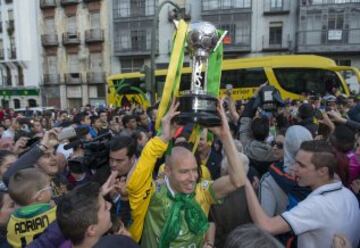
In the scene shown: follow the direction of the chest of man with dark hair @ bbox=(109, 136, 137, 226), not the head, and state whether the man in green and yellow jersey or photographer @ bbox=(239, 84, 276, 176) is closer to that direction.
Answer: the man in green and yellow jersey

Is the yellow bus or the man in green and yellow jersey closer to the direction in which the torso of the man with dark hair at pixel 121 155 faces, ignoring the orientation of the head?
the man in green and yellow jersey

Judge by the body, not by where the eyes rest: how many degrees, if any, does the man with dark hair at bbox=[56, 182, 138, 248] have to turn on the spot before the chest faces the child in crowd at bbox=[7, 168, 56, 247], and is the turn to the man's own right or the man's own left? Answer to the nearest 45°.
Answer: approximately 90° to the man's own left

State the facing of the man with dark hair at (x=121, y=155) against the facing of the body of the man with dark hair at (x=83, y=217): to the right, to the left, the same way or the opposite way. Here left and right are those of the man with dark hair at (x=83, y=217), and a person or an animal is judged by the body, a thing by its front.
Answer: the opposite way

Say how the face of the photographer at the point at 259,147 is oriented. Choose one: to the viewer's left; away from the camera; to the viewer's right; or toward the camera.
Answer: away from the camera

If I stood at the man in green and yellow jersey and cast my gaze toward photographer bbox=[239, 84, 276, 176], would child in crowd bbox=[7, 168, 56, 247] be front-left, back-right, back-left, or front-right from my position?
back-left

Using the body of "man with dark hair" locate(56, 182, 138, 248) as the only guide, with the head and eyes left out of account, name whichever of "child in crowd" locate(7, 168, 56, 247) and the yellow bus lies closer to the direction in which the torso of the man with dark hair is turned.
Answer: the yellow bus

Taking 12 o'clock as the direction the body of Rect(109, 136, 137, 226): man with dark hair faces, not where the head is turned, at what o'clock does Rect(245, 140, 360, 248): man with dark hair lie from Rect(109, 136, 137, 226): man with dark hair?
Rect(245, 140, 360, 248): man with dark hair is roughly at 9 o'clock from Rect(109, 136, 137, 226): man with dark hair.

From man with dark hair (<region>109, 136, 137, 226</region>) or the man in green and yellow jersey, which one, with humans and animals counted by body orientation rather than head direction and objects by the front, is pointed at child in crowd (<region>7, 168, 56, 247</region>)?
the man with dark hair

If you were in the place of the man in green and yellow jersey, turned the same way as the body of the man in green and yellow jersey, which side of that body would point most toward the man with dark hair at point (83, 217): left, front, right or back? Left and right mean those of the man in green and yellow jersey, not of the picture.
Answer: right

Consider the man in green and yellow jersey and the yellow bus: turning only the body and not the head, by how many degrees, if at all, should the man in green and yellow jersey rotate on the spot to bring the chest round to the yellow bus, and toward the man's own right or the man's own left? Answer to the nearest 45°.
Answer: approximately 135° to the man's own left

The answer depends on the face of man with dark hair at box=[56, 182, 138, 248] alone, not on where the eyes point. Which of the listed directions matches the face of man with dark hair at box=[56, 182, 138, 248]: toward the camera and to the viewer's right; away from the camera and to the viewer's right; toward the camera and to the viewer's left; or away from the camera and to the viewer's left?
away from the camera and to the viewer's right

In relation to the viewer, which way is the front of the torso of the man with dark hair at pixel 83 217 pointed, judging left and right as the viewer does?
facing away from the viewer and to the right of the viewer
